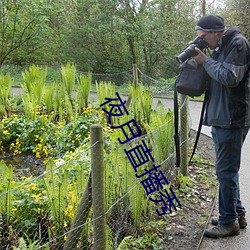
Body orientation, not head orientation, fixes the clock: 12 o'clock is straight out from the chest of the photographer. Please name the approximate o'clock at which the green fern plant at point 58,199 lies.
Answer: The green fern plant is roughly at 11 o'clock from the photographer.

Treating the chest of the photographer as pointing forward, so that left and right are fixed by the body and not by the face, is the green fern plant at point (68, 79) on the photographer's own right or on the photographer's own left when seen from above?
on the photographer's own right

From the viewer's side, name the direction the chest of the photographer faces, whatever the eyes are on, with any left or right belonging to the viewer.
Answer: facing to the left of the viewer

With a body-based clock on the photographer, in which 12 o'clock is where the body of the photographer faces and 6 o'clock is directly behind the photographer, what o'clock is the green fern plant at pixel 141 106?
The green fern plant is roughly at 2 o'clock from the photographer.

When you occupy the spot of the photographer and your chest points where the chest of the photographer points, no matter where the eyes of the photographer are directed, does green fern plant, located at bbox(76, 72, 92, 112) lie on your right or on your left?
on your right
